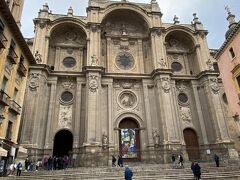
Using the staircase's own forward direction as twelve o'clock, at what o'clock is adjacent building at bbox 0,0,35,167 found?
The adjacent building is roughly at 3 o'clock from the staircase.

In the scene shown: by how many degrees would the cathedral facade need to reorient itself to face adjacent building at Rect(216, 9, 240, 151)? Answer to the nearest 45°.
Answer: approximately 45° to its left

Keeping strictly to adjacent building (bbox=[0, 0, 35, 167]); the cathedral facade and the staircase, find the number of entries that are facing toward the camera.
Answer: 2

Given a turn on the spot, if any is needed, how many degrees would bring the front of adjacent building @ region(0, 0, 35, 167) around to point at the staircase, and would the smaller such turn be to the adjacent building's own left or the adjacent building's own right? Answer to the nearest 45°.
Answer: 0° — it already faces it

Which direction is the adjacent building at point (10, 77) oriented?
to the viewer's right

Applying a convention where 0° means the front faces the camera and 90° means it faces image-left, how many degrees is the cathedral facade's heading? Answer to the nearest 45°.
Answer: approximately 0°
